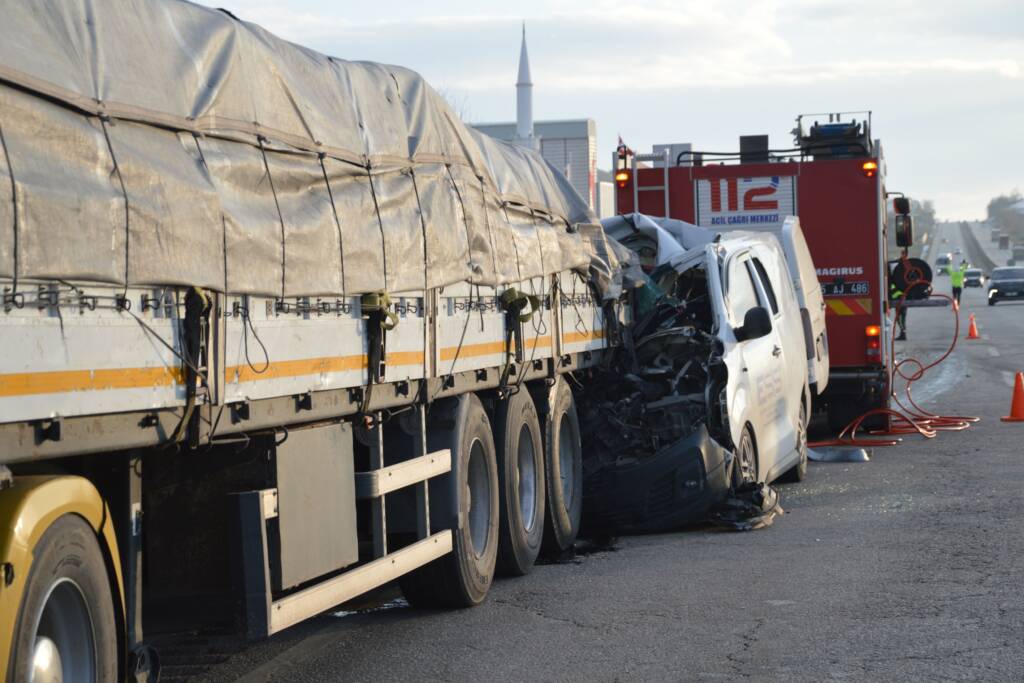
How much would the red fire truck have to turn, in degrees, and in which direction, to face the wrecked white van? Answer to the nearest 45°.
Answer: approximately 180°

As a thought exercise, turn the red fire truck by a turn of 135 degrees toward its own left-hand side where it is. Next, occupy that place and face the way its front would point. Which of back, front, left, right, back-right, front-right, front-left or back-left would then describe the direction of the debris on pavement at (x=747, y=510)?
front-left

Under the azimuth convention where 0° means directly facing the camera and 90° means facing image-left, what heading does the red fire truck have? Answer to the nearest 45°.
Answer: approximately 180°
